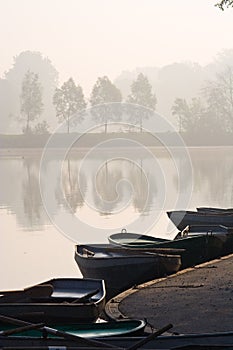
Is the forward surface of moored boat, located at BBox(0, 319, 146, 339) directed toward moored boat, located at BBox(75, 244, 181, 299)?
no

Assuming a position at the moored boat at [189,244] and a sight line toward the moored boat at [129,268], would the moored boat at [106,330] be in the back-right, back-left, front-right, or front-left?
front-left

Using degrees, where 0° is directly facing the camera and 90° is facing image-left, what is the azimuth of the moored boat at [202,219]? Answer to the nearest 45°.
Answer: approximately 90°

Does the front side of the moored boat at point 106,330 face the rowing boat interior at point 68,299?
no

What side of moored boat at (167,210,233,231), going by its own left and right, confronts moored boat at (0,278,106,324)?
left

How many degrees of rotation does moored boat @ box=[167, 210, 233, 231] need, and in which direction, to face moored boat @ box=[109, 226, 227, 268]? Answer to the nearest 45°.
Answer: approximately 90° to its left

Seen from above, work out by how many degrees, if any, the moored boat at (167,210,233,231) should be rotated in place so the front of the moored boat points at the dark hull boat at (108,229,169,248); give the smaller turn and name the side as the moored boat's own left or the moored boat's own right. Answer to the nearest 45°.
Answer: approximately 45° to the moored boat's own left

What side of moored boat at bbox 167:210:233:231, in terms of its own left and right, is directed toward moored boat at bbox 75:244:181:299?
left

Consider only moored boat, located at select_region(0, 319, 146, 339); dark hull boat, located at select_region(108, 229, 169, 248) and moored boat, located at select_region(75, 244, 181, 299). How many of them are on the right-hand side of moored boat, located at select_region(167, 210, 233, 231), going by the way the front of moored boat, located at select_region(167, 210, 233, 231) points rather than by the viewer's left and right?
0
